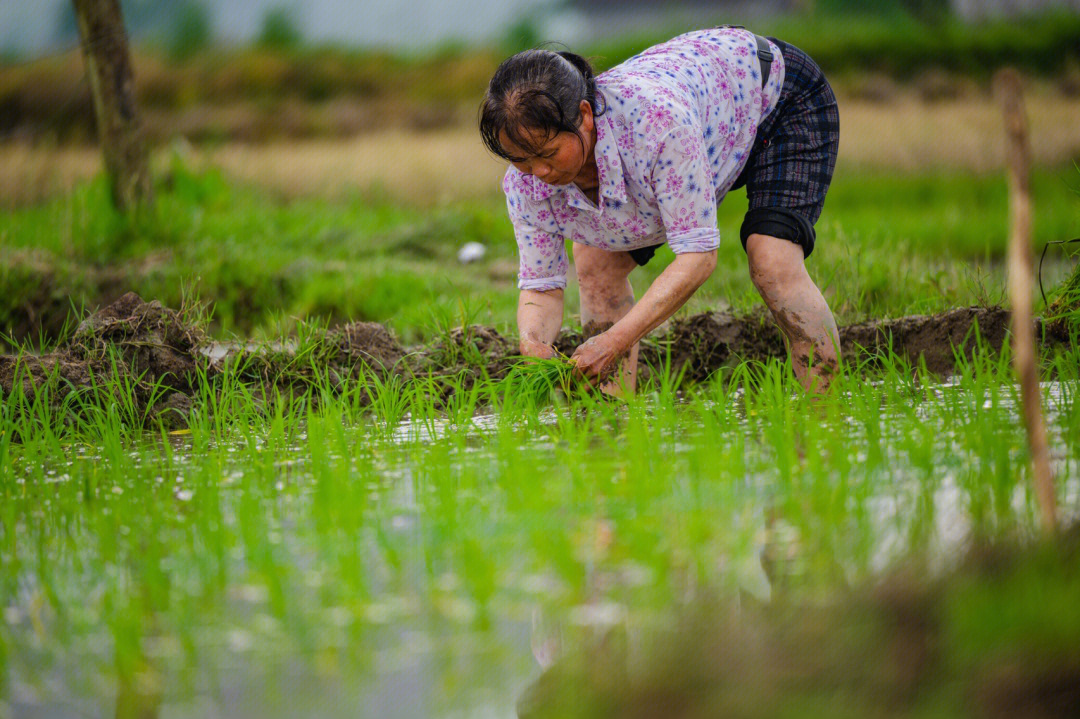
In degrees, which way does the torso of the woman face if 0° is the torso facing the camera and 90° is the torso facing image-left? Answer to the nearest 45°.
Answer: approximately 45°

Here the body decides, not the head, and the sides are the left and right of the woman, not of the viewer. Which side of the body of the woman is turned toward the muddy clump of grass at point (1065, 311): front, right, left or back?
back

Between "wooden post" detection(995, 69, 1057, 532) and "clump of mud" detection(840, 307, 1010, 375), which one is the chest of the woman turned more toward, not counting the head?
the wooden post

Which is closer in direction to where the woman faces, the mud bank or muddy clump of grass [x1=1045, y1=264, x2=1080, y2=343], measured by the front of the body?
the mud bank

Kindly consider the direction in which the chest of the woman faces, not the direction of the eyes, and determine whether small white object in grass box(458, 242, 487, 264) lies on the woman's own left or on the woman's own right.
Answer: on the woman's own right

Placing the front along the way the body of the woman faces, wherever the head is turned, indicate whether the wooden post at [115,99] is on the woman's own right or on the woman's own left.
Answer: on the woman's own right

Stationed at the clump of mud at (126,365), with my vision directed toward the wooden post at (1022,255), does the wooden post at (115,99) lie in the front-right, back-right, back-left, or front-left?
back-left

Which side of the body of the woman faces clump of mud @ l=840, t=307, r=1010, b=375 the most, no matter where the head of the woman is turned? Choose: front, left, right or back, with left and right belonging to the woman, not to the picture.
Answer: back

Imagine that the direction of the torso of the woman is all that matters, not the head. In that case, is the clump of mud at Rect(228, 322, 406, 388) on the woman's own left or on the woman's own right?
on the woman's own right
